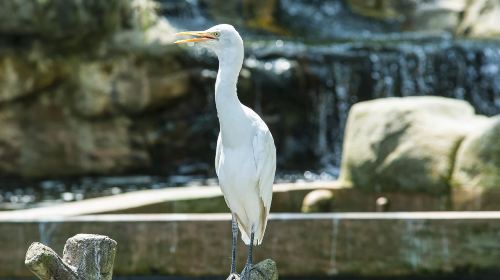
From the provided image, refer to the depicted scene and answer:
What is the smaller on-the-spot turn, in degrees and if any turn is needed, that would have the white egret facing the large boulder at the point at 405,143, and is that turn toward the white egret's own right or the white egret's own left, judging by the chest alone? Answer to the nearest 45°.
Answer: approximately 180°

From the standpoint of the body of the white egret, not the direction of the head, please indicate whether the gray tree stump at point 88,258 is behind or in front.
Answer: in front

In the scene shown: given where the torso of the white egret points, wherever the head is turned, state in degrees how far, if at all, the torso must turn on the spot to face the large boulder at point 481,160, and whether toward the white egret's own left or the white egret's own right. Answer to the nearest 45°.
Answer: approximately 180°

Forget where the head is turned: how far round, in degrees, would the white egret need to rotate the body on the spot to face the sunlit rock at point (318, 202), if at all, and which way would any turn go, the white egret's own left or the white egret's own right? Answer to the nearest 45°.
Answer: approximately 135° to the white egret's own right

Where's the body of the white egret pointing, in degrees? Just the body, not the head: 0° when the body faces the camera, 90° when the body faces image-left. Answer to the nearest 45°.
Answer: approximately 45°

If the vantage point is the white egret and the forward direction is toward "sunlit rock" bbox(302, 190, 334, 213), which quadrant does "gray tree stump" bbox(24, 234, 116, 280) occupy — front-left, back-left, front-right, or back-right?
back-left

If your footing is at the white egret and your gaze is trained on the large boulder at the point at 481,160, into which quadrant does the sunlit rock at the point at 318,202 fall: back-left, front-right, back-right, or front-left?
front-left

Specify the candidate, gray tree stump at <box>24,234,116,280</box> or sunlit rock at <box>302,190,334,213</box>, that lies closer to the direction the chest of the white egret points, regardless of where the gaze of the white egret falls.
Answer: the gray tree stump

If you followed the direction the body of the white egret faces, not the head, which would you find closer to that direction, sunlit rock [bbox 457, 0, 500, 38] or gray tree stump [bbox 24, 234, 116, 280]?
the gray tree stump

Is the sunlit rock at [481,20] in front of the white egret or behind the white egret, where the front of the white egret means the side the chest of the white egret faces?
behind
